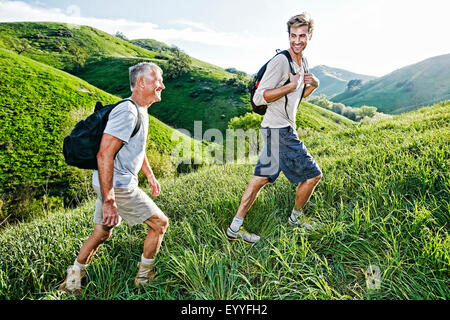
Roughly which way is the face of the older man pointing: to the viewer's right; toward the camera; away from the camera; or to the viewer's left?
to the viewer's right

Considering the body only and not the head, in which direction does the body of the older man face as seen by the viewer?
to the viewer's right
